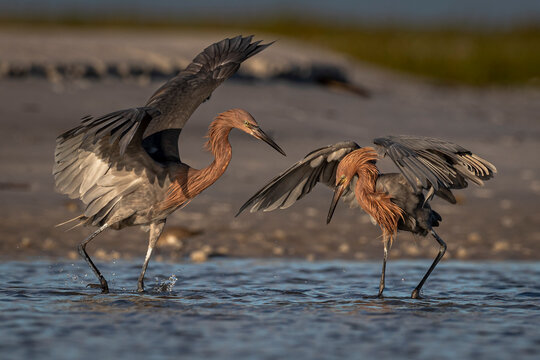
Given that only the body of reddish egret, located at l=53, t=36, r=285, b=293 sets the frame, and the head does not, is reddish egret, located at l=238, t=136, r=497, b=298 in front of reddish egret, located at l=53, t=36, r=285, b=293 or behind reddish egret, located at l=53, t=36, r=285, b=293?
in front

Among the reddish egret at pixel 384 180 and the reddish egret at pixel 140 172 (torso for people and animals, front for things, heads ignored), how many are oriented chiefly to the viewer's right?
1

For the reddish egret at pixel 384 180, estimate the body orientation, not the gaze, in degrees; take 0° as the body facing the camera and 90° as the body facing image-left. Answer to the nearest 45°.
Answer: approximately 45°

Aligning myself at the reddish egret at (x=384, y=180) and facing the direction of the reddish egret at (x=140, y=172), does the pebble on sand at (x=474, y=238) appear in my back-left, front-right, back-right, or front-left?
back-right

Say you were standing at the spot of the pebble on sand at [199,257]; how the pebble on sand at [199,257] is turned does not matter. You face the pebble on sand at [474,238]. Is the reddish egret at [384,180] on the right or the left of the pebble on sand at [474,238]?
right

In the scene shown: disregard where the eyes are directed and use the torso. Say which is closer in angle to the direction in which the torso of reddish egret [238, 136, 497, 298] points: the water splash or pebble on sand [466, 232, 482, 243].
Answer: the water splash

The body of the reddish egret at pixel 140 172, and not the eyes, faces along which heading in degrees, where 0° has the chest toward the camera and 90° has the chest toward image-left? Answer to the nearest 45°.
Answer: approximately 270°

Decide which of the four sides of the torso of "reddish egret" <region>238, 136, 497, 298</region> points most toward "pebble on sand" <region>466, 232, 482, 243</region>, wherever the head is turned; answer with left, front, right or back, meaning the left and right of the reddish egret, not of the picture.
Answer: back
